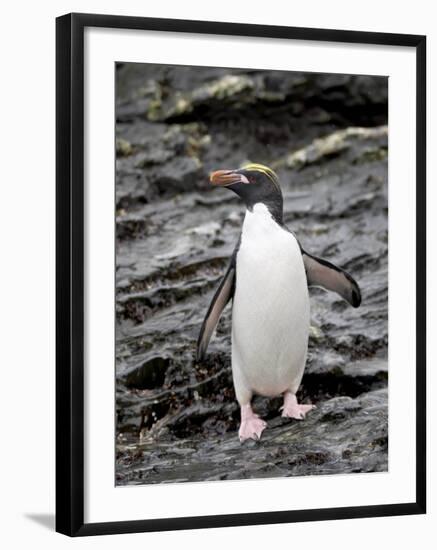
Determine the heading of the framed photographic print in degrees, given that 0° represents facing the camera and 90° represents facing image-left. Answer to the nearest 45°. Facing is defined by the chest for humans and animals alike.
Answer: approximately 315°
